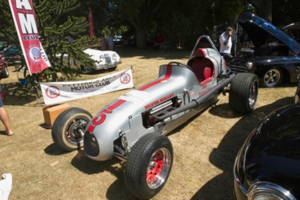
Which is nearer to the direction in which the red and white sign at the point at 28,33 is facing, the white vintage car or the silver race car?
the silver race car

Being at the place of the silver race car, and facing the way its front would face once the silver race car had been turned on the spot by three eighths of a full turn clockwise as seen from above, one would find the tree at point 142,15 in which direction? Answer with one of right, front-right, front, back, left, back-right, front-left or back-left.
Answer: front

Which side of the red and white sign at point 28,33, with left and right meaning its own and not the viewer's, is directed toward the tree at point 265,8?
left

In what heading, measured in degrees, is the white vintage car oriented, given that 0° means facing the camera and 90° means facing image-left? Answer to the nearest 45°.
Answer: approximately 315°

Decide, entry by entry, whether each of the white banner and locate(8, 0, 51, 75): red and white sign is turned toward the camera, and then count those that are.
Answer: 2

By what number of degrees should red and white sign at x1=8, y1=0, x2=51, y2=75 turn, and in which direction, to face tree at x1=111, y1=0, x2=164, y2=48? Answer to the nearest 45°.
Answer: approximately 135° to its left

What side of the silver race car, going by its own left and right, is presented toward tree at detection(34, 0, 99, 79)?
right

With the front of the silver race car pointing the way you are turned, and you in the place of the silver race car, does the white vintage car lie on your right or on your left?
on your right

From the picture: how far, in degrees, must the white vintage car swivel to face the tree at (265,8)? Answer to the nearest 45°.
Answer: approximately 45° to its left

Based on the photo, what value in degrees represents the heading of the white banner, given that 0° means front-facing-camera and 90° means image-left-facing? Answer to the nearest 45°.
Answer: approximately 0°
